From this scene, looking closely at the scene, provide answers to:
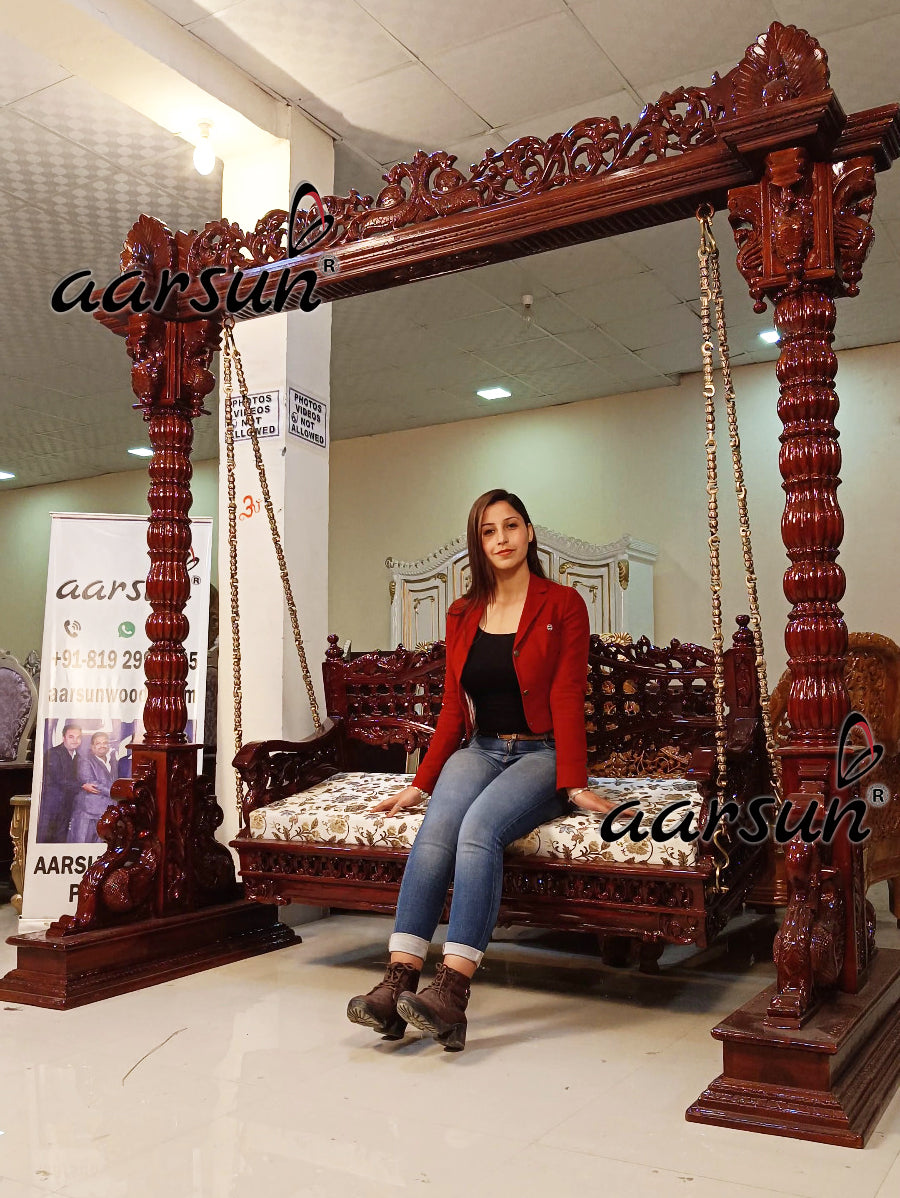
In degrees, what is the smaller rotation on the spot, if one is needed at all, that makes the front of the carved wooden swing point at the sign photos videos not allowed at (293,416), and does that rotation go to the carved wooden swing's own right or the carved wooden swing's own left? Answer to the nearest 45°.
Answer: approximately 90° to the carved wooden swing's own right

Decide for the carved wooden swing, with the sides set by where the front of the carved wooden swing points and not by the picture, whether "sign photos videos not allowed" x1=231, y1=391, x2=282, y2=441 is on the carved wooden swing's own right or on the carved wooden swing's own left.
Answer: on the carved wooden swing's own right

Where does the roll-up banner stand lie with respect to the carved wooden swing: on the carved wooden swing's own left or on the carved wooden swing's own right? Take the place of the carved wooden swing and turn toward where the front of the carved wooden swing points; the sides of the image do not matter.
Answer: on the carved wooden swing's own right

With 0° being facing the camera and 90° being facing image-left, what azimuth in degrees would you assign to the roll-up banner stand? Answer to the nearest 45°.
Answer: approximately 0°

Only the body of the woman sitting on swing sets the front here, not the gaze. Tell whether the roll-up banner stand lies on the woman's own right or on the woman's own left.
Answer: on the woman's own right

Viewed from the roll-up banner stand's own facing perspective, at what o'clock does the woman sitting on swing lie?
The woman sitting on swing is roughly at 11 o'clock from the roll-up banner stand.

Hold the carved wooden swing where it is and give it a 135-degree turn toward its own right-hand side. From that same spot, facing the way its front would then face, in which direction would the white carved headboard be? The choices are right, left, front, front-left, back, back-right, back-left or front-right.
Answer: front
